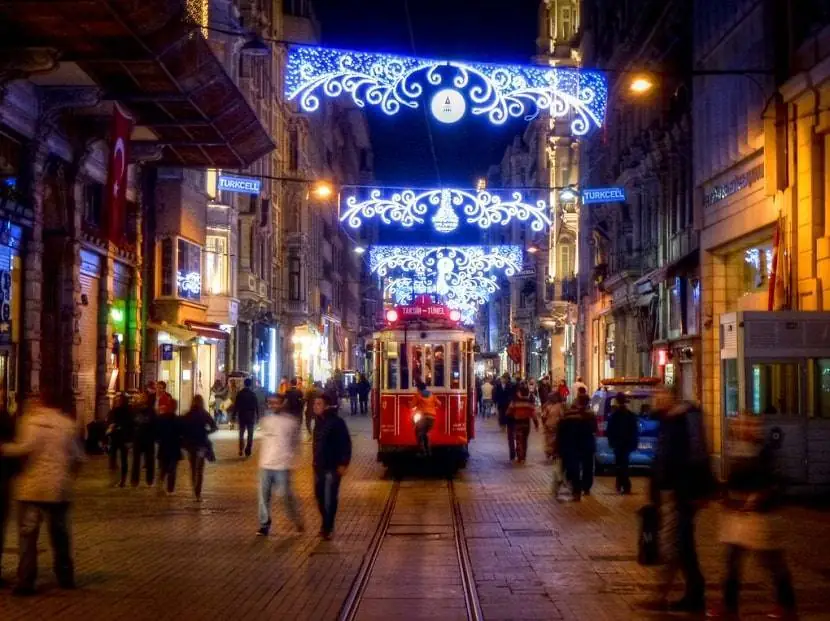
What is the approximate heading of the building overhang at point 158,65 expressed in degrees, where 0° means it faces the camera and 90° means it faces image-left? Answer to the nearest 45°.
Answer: approximately 270°

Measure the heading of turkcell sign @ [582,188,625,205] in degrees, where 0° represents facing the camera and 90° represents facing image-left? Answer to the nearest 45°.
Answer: approximately 0°

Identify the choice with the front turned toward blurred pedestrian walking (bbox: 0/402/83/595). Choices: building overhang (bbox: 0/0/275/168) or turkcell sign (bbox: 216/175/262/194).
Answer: the turkcell sign

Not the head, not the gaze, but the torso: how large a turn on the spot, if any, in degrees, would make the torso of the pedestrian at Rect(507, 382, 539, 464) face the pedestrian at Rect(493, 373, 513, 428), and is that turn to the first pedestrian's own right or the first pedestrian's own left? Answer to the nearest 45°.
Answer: approximately 180°

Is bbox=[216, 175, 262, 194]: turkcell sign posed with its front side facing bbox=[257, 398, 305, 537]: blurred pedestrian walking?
yes
